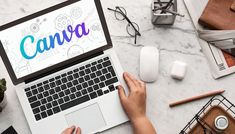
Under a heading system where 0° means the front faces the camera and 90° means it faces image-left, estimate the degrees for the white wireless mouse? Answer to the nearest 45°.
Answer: approximately 180°

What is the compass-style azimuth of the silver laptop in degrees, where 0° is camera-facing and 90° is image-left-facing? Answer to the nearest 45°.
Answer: approximately 0°

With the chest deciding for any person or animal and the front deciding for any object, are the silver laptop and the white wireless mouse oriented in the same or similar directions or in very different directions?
very different directions

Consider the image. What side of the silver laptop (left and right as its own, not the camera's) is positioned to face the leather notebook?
left

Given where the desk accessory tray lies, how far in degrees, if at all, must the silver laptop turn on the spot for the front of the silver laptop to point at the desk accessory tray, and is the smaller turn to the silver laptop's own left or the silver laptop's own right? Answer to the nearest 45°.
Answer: approximately 45° to the silver laptop's own left
